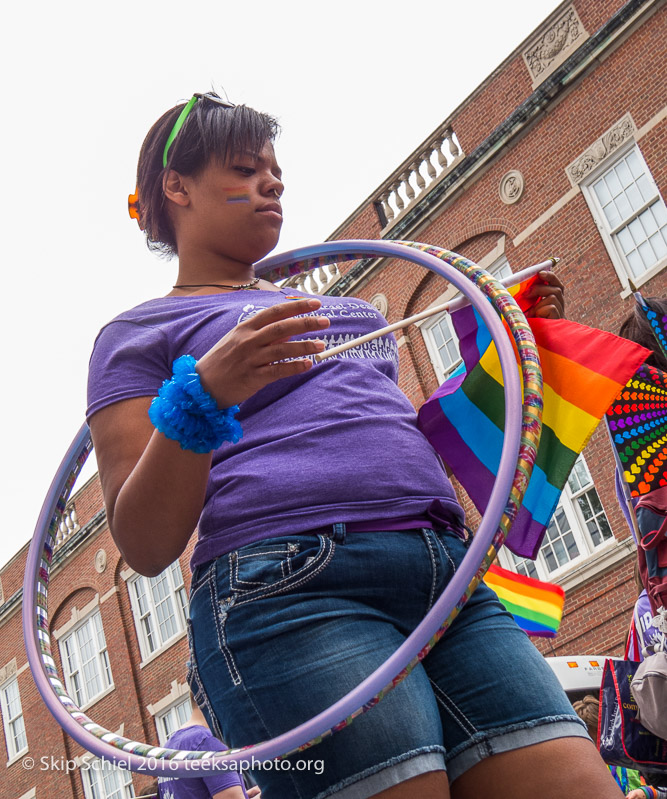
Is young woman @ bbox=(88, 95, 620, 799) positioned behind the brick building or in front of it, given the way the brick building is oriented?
in front

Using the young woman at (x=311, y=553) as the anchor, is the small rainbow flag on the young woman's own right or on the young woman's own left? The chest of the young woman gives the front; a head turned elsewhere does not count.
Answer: on the young woman's own left

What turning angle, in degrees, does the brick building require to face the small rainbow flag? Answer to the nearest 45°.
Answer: approximately 45° to its left

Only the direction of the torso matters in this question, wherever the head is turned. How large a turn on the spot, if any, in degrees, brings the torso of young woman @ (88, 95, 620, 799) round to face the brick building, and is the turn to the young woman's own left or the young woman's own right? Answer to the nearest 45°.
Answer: approximately 135° to the young woman's own left

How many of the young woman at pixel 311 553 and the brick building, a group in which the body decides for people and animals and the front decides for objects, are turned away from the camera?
0
